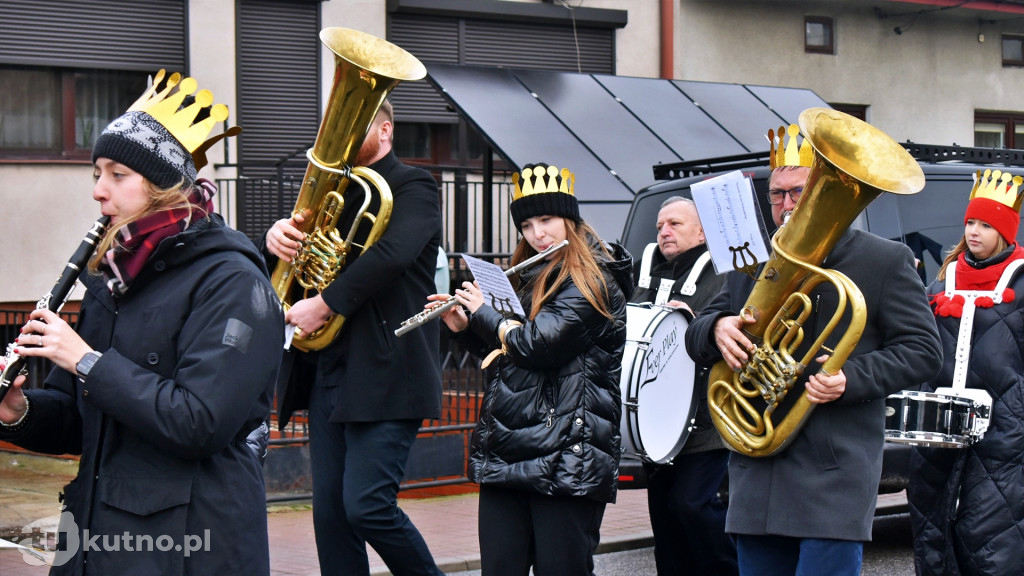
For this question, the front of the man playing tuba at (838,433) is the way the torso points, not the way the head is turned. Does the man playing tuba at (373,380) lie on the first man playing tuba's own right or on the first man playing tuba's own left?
on the first man playing tuba's own right

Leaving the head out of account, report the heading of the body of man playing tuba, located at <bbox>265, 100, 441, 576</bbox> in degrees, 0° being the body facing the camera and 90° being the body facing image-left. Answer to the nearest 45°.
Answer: approximately 90°

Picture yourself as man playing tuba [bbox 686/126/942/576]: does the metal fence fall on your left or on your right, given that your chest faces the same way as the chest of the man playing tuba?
on your right

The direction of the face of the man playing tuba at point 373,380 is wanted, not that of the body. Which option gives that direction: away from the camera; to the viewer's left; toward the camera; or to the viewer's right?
to the viewer's left

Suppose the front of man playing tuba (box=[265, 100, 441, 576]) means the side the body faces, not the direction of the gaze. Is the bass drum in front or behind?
behind

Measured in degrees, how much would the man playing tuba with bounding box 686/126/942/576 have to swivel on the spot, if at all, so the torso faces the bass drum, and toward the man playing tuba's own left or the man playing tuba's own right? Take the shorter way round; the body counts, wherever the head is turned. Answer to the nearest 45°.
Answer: approximately 90° to the man playing tuba's own right

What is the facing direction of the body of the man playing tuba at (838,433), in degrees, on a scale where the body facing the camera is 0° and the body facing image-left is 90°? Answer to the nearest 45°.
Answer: approximately 45°

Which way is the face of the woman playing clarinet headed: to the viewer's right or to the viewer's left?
to the viewer's left
